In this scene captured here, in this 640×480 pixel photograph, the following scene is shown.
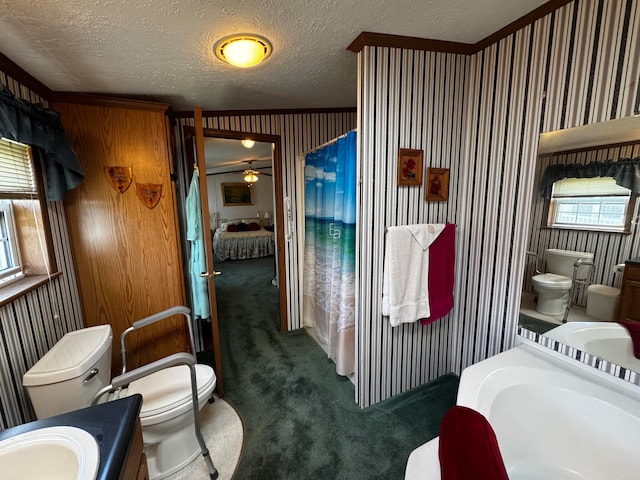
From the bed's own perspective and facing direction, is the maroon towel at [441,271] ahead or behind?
ahead

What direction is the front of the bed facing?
toward the camera

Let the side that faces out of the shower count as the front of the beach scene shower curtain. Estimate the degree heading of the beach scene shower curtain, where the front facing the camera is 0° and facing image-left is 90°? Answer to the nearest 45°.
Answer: approximately 45°

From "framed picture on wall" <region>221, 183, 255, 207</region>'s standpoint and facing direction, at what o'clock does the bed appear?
The bed is roughly at 12 o'clock from the framed picture on wall.

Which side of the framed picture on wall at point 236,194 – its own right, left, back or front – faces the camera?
front

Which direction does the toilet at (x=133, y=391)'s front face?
to the viewer's right

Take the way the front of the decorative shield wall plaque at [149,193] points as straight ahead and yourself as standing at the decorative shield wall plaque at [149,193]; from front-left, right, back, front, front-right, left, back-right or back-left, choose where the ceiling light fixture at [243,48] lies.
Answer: front-left

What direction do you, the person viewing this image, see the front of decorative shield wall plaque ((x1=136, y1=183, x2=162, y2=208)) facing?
facing the viewer

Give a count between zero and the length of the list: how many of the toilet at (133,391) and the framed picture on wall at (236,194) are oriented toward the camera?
1

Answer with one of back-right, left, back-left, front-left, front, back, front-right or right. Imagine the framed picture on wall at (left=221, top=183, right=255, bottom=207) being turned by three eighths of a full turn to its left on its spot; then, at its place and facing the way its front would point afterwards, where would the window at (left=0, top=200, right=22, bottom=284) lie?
back-right

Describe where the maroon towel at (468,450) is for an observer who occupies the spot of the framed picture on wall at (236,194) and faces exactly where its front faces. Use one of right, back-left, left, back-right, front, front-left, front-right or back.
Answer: front

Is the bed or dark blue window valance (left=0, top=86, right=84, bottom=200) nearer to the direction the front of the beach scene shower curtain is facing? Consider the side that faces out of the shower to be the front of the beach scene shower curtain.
the dark blue window valance

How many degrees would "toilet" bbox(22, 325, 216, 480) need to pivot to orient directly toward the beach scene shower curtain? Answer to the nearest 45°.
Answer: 0° — it already faces it

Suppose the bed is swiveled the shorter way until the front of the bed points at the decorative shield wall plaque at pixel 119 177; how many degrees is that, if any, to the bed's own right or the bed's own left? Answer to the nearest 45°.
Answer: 0° — it already faces it

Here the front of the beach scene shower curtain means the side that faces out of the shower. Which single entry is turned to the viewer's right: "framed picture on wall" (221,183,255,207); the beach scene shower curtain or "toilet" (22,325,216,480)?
the toilet

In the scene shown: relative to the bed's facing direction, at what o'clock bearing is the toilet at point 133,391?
The toilet is roughly at 12 o'clock from the bed.
